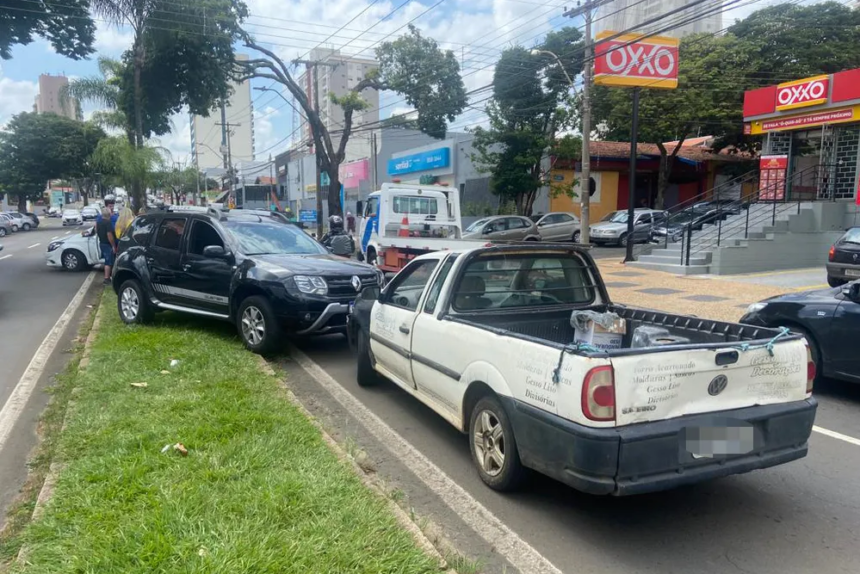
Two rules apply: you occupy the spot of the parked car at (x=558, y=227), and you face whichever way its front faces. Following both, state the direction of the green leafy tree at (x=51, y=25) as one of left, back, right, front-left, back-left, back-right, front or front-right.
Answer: front-left

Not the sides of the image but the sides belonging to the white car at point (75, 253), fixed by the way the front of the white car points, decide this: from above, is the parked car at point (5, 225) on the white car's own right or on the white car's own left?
on the white car's own right

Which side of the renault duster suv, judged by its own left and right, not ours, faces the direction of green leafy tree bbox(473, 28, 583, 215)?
left

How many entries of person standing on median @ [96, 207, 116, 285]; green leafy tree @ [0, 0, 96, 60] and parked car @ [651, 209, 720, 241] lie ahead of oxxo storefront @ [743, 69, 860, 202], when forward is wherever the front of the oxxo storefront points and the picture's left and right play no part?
3

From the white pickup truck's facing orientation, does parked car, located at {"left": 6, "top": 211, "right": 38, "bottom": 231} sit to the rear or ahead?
ahead

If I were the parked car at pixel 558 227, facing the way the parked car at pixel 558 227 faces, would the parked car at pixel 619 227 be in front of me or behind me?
behind

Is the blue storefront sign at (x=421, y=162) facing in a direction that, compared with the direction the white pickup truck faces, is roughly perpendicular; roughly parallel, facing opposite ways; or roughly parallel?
roughly perpendicular

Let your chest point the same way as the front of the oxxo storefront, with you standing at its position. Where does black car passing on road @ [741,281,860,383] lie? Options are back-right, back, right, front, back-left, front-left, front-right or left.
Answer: front-left

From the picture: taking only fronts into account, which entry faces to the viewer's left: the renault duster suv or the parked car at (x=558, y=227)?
the parked car

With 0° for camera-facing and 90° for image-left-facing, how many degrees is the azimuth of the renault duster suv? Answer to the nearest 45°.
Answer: approximately 315°

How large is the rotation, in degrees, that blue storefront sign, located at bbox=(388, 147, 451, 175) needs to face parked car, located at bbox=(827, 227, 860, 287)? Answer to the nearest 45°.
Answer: approximately 45° to its left

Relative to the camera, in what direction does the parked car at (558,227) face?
facing to the left of the viewer

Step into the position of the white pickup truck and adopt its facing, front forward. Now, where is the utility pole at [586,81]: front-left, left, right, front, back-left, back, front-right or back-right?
front-right

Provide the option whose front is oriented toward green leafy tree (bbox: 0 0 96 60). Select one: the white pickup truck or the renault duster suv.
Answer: the white pickup truck

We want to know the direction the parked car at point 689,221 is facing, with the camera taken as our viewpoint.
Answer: facing the viewer and to the left of the viewer

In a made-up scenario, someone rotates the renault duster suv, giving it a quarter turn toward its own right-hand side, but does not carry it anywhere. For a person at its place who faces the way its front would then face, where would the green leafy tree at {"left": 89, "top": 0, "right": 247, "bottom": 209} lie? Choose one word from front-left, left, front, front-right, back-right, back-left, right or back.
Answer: back-right

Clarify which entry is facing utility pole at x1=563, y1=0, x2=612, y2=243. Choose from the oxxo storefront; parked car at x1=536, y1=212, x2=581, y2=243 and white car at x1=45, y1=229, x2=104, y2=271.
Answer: the oxxo storefront

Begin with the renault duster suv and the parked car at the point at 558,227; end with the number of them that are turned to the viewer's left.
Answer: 1

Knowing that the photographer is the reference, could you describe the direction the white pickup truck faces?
facing away from the viewer and to the left of the viewer
